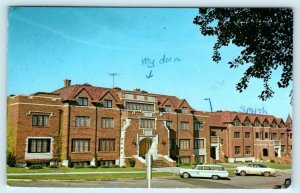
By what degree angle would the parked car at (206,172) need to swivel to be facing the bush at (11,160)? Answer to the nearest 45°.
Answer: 0° — it already faces it

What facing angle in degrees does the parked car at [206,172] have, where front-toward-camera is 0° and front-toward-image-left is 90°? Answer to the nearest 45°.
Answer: approximately 90°

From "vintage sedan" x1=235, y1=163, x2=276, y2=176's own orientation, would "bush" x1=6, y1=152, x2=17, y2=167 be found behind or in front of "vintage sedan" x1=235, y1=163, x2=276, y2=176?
in front

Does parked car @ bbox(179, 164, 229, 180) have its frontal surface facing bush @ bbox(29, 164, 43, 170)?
yes

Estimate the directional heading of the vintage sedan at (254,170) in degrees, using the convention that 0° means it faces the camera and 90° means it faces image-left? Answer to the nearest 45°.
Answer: approximately 90°

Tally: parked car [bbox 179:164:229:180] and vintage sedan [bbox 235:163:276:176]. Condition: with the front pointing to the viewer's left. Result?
2
